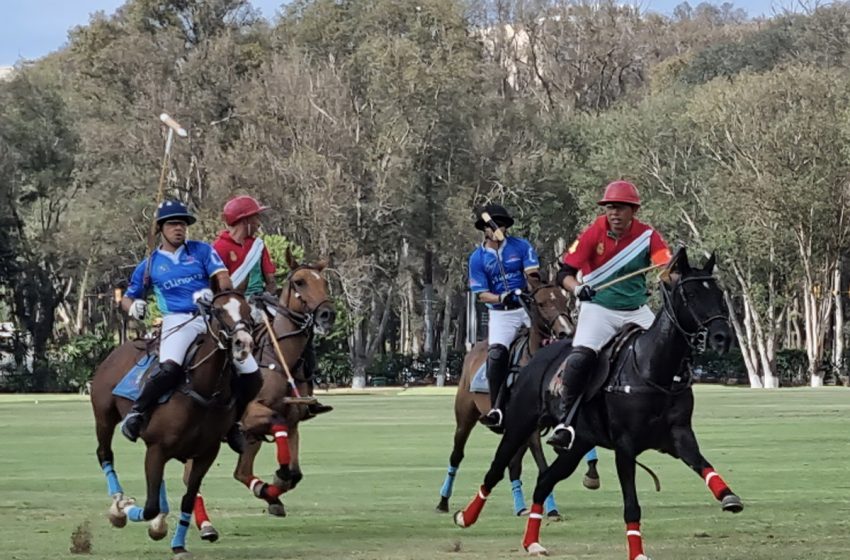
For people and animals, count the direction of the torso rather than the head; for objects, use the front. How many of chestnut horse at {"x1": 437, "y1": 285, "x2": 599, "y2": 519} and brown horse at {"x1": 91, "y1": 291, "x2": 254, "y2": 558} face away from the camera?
0

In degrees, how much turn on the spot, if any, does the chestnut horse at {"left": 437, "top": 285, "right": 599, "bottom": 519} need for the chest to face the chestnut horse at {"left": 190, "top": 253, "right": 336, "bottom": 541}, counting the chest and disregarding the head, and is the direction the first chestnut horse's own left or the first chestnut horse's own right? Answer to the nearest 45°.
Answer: approximately 135° to the first chestnut horse's own right

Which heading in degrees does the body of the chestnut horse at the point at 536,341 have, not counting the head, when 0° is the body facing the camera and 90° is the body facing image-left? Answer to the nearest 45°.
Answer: approximately 315°

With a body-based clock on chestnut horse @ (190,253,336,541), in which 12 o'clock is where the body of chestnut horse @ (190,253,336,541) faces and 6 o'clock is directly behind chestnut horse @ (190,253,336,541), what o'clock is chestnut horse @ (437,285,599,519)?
chestnut horse @ (437,285,599,519) is roughly at 11 o'clock from chestnut horse @ (190,253,336,541).

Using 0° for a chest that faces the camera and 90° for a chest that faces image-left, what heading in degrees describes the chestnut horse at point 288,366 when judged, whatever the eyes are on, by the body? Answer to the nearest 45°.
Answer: approximately 315°

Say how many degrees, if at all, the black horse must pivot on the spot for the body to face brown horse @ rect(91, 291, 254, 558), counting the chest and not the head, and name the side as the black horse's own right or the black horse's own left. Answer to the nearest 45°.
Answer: approximately 135° to the black horse's own right

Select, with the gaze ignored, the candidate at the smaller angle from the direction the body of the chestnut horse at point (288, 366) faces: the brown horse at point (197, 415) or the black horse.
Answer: the black horse

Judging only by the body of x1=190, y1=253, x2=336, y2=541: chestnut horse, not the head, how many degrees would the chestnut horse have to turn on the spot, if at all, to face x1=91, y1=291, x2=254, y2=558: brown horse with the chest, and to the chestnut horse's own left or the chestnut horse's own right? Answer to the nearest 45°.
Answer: approximately 45° to the chestnut horse's own right
